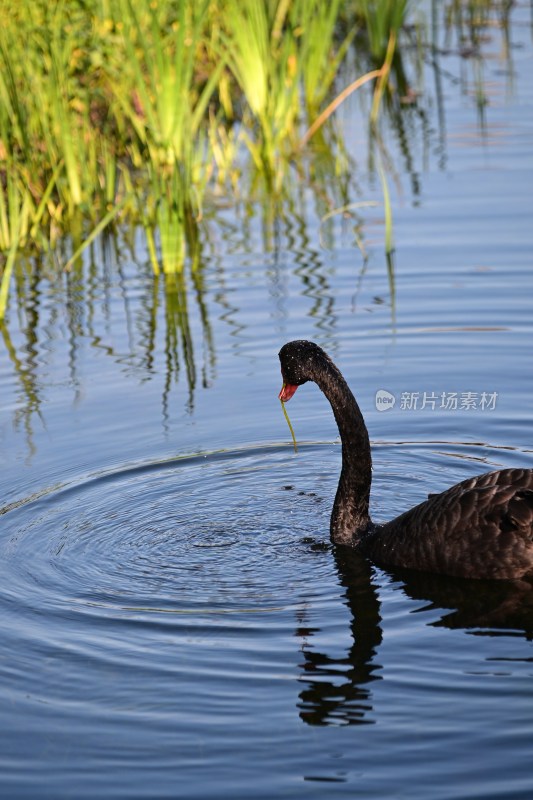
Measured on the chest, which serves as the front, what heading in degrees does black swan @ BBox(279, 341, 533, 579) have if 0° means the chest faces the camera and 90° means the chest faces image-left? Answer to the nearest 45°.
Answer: approximately 90°
